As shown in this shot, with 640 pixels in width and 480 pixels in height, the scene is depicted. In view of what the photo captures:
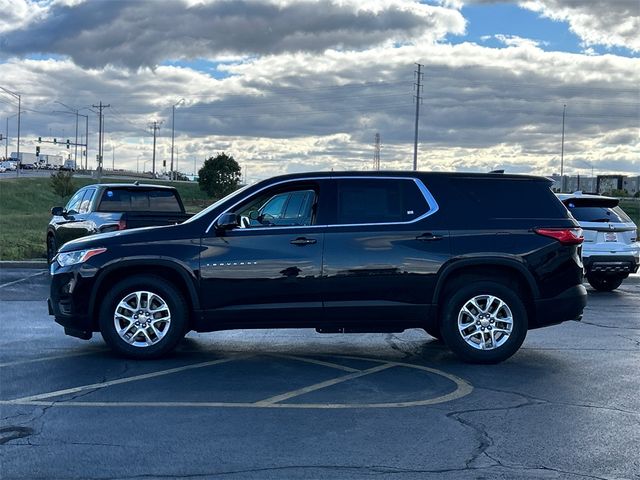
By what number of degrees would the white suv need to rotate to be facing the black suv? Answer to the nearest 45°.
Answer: approximately 135° to its left

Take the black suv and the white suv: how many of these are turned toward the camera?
0

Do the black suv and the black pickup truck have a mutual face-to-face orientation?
no

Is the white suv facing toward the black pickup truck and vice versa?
no

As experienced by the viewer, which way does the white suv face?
facing away from the viewer and to the left of the viewer

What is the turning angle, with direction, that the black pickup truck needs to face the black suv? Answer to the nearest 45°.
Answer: approximately 135° to its left

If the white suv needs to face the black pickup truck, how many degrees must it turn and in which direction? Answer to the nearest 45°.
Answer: approximately 45° to its left

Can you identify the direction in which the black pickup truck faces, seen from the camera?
facing away from the viewer and to the left of the viewer

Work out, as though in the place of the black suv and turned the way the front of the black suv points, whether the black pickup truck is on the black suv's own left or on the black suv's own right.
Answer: on the black suv's own right

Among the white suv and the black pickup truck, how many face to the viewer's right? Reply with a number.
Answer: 0

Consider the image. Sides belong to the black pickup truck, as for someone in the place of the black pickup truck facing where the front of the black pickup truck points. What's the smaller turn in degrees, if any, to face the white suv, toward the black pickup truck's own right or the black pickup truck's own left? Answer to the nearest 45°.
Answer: approximately 135° to the black pickup truck's own right

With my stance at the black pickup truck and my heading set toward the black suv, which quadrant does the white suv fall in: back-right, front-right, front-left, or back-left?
front-left

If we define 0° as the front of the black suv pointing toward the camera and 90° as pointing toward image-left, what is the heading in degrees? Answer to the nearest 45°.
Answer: approximately 90°

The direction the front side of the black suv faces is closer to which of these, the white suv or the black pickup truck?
the black pickup truck

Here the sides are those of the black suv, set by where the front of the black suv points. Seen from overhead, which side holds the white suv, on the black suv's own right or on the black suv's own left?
on the black suv's own right

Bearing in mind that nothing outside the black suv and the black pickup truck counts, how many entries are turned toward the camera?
0

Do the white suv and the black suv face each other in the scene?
no
